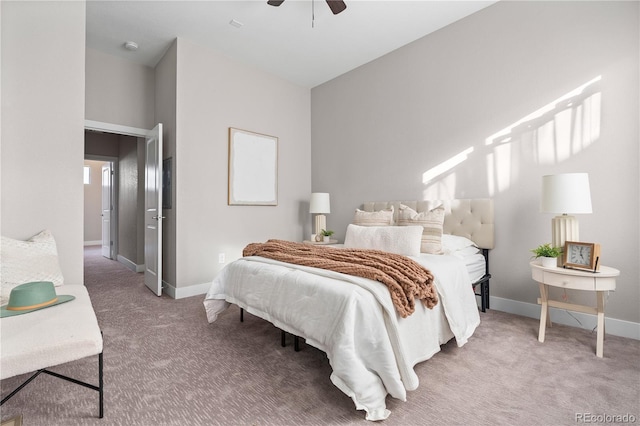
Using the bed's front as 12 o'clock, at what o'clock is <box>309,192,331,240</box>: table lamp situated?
The table lamp is roughly at 4 o'clock from the bed.

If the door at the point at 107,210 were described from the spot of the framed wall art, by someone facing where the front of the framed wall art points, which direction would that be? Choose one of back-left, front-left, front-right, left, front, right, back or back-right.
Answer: back

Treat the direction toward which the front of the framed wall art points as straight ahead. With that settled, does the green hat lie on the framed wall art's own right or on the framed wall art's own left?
on the framed wall art's own right

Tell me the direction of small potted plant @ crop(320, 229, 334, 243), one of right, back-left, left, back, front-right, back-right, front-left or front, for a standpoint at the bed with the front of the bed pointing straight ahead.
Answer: back-right

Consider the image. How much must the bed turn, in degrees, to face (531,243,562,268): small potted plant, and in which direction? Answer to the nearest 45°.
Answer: approximately 180°

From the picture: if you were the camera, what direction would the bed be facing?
facing the viewer and to the left of the viewer

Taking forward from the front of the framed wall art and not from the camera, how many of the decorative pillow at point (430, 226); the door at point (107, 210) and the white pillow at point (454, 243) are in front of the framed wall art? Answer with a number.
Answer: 2

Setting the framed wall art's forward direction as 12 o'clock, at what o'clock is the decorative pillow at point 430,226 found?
The decorative pillow is roughly at 12 o'clock from the framed wall art.

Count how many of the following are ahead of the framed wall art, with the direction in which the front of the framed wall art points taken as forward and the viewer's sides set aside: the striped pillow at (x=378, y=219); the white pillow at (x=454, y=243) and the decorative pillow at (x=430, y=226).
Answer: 3

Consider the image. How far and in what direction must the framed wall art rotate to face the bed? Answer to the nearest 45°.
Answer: approximately 45° to its right

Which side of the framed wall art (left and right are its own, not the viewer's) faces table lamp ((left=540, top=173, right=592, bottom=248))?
front

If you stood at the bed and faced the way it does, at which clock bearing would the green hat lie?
The green hat is roughly at 1 o'clock from the bed.

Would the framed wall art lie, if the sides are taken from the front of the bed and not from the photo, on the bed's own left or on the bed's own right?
on the bed's own right

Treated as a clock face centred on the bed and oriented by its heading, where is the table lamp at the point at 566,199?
The table lamp is roughly at 7 o'clock from the bed.

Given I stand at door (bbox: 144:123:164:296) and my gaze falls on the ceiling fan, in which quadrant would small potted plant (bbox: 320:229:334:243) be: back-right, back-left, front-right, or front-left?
front-left

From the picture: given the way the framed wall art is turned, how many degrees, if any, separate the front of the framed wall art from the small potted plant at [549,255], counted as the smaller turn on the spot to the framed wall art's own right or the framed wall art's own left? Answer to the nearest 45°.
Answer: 0° — it already faces it

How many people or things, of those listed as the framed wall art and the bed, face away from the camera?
0

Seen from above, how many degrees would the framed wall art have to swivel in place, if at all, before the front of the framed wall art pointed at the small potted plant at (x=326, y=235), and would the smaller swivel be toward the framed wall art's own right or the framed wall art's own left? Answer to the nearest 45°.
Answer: approximately 45° to the framed wall art's own left

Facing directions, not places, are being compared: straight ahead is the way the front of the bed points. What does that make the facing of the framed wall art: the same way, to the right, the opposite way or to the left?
to the left

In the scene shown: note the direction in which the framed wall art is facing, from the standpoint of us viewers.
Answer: facing the viewer and to the right of the viewer
